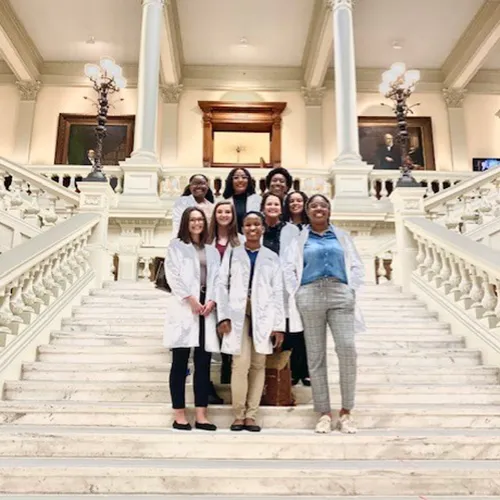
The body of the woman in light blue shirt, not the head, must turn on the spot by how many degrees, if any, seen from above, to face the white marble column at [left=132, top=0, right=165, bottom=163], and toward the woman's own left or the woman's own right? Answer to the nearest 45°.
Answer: approximately 135° to the woman's own right

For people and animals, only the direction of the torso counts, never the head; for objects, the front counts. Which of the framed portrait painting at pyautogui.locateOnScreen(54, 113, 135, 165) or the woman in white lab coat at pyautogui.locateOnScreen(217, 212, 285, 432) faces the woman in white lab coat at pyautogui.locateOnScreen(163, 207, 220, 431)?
the framed portrait painting

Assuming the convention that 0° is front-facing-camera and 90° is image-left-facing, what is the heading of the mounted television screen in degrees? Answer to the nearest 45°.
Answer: approximately 0°

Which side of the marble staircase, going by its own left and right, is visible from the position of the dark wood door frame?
back

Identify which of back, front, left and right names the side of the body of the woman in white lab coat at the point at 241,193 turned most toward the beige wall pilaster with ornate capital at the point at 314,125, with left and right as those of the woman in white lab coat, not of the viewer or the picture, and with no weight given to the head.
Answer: back

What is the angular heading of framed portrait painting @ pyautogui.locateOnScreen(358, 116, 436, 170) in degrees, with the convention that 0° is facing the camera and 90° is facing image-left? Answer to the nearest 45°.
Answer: approximately 0°

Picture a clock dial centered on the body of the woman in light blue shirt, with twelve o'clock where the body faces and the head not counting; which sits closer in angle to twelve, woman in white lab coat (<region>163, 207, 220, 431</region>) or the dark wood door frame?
the woman in white lab coat

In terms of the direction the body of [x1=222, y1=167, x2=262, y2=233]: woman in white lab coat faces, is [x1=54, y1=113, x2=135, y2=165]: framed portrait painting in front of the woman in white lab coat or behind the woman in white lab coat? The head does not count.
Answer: behind
